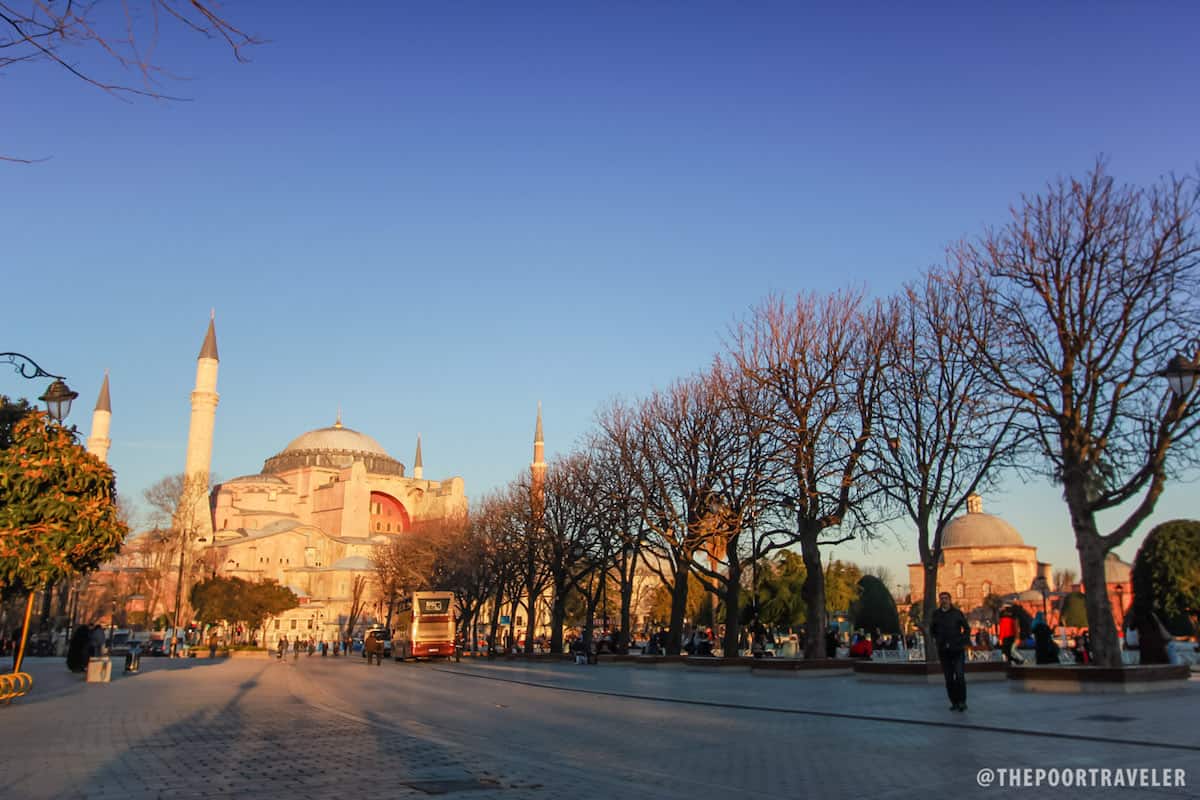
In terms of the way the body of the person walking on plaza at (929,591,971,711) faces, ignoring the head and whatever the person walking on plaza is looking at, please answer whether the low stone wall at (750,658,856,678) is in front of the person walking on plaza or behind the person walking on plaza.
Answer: behind

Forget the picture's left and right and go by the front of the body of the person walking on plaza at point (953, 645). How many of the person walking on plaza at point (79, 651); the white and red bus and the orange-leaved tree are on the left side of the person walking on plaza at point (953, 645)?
0

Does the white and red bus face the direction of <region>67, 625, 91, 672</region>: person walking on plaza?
no

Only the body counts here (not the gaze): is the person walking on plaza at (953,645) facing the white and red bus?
no

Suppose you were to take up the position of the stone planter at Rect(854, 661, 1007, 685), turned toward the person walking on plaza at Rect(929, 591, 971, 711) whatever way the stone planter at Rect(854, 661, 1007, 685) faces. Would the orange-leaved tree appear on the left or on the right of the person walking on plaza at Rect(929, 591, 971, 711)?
right

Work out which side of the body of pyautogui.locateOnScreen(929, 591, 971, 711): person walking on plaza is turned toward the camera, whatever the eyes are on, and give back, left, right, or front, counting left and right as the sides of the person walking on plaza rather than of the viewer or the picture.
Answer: front

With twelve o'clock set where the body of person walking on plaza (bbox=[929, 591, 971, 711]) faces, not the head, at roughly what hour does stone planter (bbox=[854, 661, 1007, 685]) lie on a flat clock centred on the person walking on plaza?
The stone planter is roughly at 6 o'clock from the person walking on plaza.

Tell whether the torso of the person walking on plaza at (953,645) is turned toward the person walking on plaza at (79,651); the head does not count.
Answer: no
